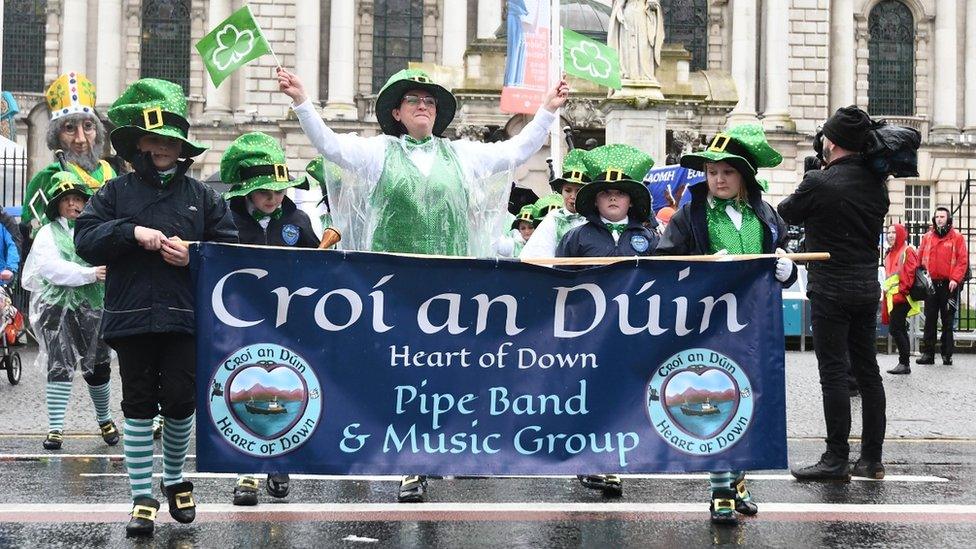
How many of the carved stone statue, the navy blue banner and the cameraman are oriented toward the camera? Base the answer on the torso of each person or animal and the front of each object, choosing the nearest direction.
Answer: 2

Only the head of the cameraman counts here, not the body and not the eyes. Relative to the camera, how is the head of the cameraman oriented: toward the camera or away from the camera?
away from the camera

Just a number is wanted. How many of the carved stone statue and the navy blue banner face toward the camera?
2

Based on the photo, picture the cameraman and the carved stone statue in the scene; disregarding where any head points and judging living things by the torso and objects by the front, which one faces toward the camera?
the carved stone statue

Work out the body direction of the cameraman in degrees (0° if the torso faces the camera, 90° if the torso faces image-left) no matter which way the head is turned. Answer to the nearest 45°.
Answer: approximately 135°

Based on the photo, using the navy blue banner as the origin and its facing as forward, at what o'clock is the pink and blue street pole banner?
The pink and blue street pole banner is roughly at 6 o'clock from the navy blue banner.

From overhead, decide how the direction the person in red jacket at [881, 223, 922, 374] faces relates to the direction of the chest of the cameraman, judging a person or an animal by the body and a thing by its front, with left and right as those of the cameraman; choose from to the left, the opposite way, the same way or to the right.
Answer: to the left

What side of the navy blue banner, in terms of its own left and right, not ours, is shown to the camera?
front

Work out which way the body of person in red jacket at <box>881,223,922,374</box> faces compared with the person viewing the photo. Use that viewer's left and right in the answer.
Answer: facing the viewer and to the left of the viewer

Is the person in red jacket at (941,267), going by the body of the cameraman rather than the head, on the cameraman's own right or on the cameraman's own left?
on the cameraman's own right

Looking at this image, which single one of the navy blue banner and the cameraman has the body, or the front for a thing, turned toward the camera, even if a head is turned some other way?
the navy blue banner

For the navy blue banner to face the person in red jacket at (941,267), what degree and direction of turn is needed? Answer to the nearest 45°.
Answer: approximately 135° to its left

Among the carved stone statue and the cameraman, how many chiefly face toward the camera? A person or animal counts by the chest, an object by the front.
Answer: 1
